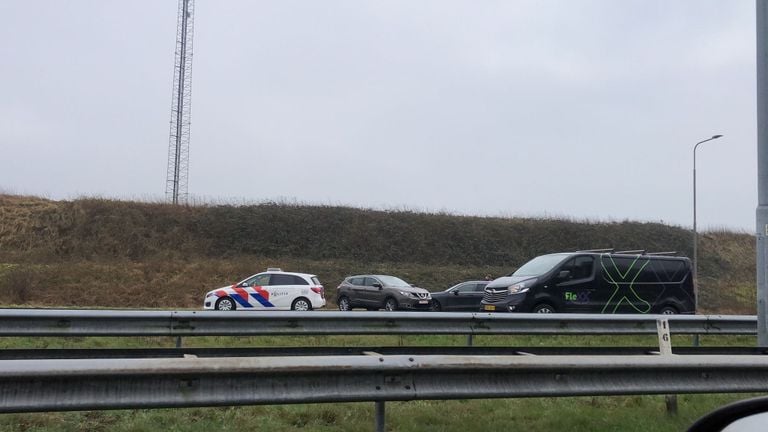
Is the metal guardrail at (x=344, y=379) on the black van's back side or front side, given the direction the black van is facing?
on the front side

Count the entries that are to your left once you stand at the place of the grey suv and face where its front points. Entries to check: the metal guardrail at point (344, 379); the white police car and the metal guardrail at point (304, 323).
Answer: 0

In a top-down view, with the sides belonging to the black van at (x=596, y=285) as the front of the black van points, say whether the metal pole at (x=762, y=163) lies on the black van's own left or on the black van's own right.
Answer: on the black van's own left

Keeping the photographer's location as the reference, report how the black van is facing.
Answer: facing the viewer and to the left of the viewer

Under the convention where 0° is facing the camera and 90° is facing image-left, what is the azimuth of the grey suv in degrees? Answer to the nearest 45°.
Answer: approximately 315°

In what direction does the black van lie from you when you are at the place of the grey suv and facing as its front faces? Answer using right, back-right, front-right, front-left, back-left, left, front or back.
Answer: front
